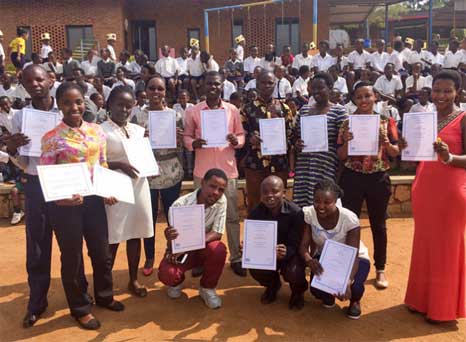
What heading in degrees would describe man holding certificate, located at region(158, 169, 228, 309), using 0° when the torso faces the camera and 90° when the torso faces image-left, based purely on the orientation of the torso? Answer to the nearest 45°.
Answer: approximately 0°

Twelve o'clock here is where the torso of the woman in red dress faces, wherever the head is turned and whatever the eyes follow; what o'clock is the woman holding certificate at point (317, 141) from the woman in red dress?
The woman holding certificate is roughly at 2 o'clock from the woman in red dress.

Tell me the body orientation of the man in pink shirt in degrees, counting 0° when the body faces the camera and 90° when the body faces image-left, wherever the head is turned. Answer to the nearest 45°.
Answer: approximately 0°

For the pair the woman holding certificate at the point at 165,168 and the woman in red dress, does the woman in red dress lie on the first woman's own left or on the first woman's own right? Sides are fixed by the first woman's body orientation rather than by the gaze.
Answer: on the first woman's own left

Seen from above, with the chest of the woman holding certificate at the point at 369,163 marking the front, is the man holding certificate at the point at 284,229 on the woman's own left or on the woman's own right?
on the woman's own right

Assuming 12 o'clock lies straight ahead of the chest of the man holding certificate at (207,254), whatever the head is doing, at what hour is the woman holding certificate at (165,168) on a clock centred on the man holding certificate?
The woman holding certificate is roughly at 5 o'clock from the man holding certificate.

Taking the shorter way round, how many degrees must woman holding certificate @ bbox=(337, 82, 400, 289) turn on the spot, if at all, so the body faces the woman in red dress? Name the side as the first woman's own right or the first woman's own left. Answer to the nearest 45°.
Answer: approximately 45° to the first woman's own left
